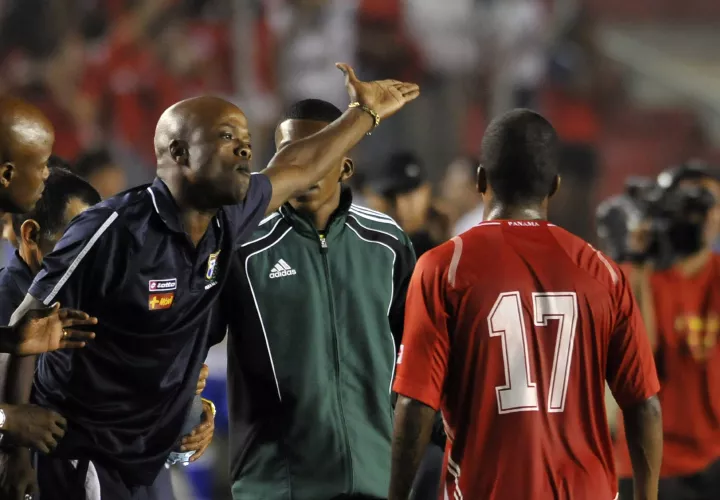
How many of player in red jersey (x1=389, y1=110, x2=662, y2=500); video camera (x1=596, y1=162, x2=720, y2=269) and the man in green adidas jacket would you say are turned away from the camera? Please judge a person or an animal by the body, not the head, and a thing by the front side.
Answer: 1

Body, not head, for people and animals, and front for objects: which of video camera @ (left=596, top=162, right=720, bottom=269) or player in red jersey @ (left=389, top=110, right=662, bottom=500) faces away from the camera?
the player in red jersey

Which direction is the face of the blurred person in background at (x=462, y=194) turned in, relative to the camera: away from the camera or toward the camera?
toward the camera

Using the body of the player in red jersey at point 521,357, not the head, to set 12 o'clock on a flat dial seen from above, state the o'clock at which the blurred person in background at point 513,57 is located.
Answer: The blurred person in background is roughly at 12 o'clock from the player in red jersey.

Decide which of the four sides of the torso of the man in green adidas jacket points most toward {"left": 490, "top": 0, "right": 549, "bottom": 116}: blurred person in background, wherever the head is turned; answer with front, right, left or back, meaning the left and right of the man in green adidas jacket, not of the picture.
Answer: back

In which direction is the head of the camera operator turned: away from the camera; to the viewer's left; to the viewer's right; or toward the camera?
to the viewer's left

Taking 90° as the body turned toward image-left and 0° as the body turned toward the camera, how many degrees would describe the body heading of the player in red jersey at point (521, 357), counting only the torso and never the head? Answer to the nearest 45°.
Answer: approximately 180°

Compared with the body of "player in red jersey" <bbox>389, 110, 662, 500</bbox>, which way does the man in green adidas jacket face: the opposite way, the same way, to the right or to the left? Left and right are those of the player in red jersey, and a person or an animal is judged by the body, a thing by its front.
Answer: the opposite way

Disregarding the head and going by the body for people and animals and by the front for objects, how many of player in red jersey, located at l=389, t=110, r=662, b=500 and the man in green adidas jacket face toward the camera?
1

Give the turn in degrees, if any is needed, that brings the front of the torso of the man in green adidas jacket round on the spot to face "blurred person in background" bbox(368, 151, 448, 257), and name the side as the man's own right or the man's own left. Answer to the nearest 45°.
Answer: approximately 180°

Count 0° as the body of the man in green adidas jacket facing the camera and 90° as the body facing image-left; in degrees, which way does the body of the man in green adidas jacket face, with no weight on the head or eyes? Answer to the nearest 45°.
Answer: approximately 0°

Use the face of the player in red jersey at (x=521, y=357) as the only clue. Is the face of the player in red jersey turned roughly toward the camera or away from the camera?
away from the camera

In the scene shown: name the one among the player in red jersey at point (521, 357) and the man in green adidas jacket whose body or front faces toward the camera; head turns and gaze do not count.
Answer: the man in green adidas jacket

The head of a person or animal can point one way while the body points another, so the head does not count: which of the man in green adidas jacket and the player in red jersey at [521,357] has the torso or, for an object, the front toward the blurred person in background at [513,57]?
the player in red jersey
